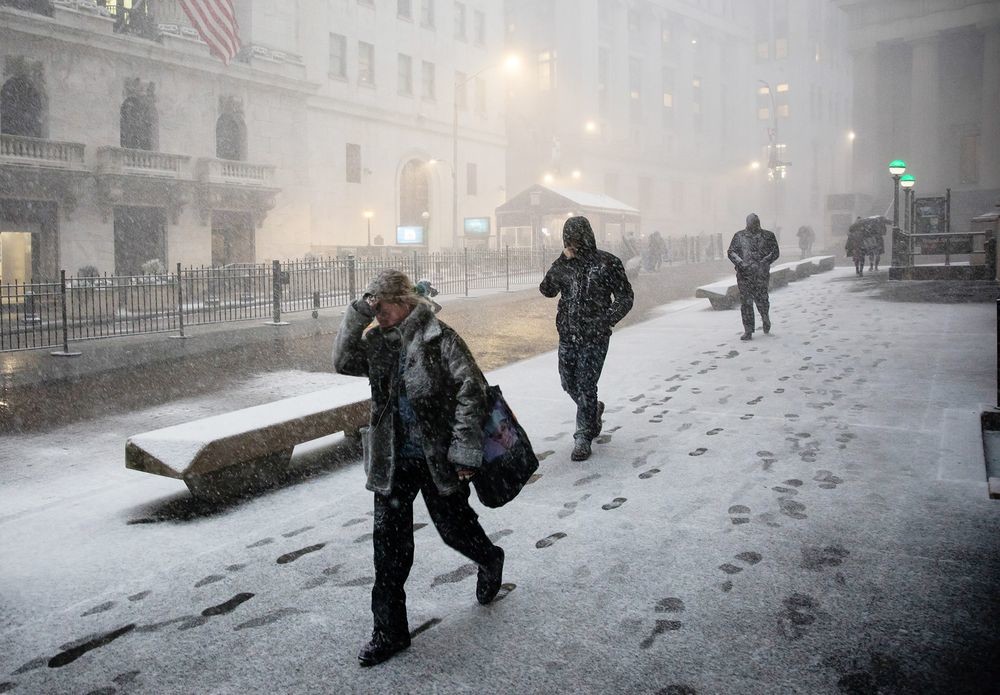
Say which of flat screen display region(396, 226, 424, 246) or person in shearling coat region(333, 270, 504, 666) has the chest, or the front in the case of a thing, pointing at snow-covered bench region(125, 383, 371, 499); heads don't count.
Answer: the flat screen display

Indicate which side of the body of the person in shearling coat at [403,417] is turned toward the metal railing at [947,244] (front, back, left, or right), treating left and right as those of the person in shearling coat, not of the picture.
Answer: back

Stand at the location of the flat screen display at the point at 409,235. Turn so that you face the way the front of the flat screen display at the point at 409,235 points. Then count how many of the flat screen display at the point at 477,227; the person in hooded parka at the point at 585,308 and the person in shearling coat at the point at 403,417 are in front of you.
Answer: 2

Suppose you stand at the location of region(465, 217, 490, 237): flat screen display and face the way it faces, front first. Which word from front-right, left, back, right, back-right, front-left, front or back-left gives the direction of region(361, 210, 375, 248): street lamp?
right

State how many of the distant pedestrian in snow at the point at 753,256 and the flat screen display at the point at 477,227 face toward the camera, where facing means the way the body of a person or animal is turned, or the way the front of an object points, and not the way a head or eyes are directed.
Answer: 2

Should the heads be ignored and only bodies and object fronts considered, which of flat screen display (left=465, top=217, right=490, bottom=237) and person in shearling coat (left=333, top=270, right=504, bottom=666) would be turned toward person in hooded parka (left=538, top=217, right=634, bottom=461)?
the flat screen display

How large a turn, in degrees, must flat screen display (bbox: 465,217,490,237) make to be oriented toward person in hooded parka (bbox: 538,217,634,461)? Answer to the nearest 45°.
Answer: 0° — it already faces them

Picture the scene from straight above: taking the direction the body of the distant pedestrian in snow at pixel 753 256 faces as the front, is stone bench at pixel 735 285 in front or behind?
behind

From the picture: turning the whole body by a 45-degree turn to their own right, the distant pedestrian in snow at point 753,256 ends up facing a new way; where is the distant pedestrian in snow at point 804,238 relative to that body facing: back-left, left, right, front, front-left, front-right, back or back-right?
back-right

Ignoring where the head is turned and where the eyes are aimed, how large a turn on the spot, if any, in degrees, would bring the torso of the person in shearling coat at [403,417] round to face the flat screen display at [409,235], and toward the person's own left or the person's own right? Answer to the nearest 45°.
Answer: approximately 135° to the person's own right

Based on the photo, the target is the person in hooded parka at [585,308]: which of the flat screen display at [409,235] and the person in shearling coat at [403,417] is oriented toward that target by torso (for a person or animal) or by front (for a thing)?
the flat screen display
